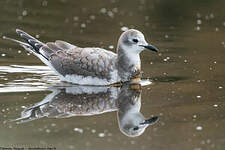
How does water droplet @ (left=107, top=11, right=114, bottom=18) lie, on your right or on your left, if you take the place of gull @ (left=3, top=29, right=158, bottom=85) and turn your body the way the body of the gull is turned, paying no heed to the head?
on your left

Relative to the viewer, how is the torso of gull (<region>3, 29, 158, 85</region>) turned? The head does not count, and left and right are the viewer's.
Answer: facing to the right of the viewer
